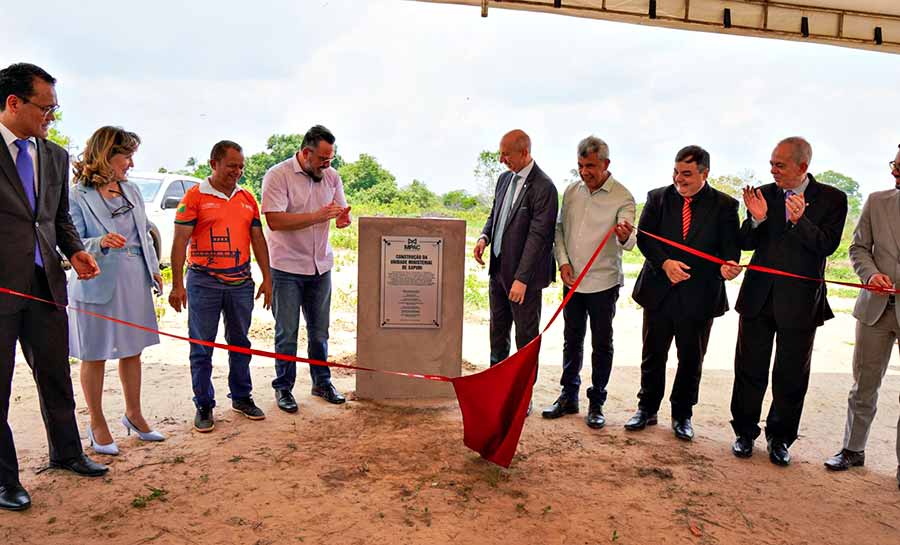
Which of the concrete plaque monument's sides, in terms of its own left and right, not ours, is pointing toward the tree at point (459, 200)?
back

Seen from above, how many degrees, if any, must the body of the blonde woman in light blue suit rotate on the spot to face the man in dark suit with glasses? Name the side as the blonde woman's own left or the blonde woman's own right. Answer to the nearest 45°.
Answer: approximately 90° to the blonde woman's own right

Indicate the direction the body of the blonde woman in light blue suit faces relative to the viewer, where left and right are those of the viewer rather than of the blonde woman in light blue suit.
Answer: facing the viewer and to the right of the viewer

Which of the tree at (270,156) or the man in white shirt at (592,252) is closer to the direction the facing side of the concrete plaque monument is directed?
the man in white shirt

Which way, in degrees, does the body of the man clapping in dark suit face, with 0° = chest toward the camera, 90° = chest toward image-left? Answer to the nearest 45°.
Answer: approximately 45°

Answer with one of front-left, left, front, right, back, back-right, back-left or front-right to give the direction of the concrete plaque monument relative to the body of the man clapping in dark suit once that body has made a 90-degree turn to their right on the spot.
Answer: front-left

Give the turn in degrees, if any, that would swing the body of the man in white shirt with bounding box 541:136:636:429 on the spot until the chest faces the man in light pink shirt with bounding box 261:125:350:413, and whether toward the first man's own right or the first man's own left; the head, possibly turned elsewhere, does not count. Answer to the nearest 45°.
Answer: approximately 45° to the first man's own right

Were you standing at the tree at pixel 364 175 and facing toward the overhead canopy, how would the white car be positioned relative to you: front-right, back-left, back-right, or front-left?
front-right

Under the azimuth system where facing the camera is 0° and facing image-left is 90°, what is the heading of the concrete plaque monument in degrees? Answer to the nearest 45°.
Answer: approximately 0°

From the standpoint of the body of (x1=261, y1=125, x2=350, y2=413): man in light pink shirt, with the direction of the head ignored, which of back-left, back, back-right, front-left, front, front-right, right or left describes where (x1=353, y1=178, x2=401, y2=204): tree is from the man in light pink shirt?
back-left

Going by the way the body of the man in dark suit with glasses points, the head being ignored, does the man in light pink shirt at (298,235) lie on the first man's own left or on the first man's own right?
on the first man's own left

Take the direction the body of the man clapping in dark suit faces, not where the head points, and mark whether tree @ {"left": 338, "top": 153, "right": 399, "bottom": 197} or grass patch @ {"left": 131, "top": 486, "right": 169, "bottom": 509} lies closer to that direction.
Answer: the grass patch

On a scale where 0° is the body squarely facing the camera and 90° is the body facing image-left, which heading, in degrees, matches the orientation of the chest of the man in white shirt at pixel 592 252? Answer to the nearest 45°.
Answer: approximately 45°
